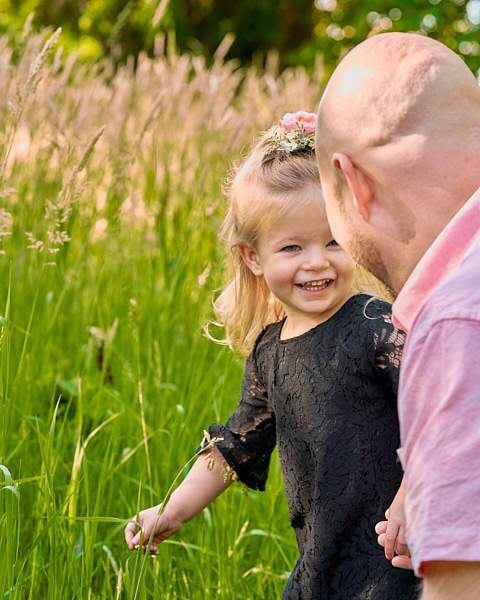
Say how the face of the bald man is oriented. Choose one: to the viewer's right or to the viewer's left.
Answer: to the viewer's left

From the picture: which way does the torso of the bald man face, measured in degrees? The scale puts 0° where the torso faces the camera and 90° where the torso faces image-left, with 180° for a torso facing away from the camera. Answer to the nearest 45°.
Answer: approximately 135°

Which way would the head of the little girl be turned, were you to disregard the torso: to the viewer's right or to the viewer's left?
to the viewer's right
